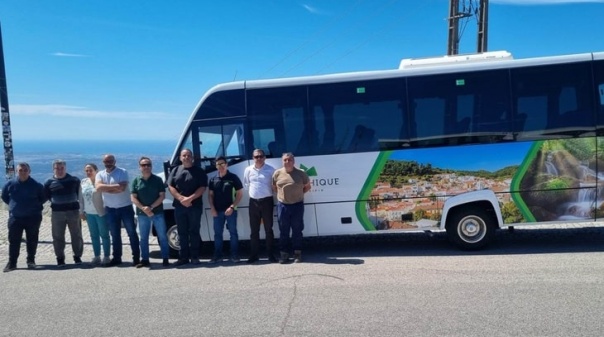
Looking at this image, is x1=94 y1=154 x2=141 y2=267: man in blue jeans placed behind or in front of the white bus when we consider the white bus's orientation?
in front

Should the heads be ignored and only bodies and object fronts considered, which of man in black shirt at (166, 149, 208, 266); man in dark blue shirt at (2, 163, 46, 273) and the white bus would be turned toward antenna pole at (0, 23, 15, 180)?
the white bus

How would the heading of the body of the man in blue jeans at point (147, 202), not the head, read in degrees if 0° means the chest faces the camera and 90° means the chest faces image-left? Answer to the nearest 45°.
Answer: approximately 0°

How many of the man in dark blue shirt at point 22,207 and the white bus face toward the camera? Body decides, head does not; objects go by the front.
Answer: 1

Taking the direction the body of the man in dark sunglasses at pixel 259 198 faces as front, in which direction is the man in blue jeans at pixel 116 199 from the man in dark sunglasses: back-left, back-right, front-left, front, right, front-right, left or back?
right

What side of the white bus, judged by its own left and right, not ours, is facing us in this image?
left

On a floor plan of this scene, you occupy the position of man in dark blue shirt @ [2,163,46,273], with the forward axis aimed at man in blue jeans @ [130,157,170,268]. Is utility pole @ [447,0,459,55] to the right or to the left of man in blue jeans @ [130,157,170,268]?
left

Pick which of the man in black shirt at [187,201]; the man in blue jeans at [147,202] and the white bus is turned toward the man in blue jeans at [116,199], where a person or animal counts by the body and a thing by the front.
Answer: the white bus

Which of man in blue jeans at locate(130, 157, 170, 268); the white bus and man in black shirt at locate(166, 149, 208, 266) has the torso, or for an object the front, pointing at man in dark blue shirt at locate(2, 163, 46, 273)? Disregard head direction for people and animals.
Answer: the white bus

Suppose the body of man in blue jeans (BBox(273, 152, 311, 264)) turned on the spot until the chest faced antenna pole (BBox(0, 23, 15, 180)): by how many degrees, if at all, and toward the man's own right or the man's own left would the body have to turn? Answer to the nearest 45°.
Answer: approximately 135° to the man's own right

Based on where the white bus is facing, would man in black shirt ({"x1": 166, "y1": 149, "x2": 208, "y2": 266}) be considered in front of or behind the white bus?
in front

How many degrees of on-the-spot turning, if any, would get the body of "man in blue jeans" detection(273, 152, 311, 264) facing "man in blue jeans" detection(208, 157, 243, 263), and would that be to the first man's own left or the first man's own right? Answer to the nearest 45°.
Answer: approximately 90° to the first man's own right

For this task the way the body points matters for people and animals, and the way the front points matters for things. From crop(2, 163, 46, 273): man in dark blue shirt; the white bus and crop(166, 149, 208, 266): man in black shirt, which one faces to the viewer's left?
the white bus
